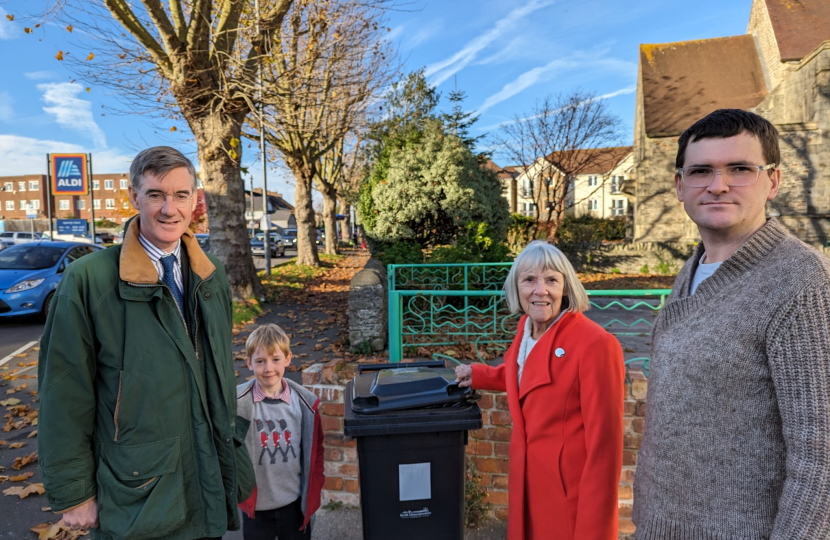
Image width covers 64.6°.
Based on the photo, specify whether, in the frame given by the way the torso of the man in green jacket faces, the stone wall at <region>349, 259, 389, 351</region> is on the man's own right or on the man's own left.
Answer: on the man's own left

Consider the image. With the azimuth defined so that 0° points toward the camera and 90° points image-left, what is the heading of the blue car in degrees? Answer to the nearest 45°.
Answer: approximately 45°

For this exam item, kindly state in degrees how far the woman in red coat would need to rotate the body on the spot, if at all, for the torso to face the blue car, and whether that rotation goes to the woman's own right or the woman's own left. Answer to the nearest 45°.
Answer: approximately 90° to the woman's own right

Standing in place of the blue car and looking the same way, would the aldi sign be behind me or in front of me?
behind

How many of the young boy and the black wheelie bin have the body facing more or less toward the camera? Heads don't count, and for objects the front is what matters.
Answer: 2

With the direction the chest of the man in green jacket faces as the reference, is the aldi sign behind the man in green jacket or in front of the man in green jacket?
behind
